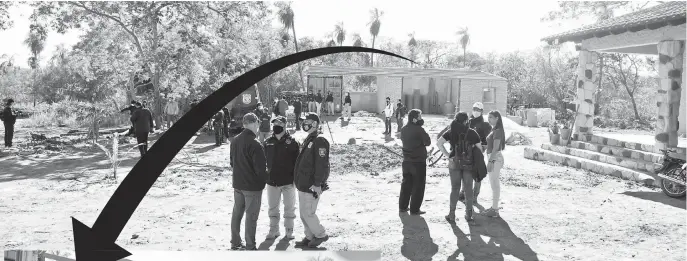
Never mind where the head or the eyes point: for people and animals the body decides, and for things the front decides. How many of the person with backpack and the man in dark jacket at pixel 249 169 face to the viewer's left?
0

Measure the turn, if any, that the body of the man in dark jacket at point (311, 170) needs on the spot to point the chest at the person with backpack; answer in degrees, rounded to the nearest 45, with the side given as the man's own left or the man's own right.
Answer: approximately 135° to the man's own right

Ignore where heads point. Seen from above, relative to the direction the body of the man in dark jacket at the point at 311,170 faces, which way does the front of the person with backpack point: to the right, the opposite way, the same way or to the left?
to the right

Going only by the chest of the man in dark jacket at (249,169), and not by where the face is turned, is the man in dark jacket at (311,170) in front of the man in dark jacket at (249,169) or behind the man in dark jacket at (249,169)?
in front

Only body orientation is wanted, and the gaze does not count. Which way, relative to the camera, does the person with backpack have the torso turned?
away from the camera

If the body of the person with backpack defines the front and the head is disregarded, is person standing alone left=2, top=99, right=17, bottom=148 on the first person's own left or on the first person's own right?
on the first person's own left

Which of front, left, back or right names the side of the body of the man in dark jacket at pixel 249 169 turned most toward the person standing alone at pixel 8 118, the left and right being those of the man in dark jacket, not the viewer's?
left

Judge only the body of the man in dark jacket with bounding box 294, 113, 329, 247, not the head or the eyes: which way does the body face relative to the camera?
to the viewer's left

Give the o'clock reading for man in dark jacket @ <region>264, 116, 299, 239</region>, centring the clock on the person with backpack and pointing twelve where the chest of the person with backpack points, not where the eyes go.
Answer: The man in dark jacket is roughly at 8 o'clock from the person with backpack.

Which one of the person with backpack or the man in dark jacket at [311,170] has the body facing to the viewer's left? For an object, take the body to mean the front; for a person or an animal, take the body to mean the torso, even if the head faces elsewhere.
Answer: the man in dark jacket

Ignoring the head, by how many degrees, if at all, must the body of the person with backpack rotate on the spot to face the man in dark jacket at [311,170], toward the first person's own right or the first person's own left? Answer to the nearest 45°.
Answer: approximately 135° to the first person's own left
